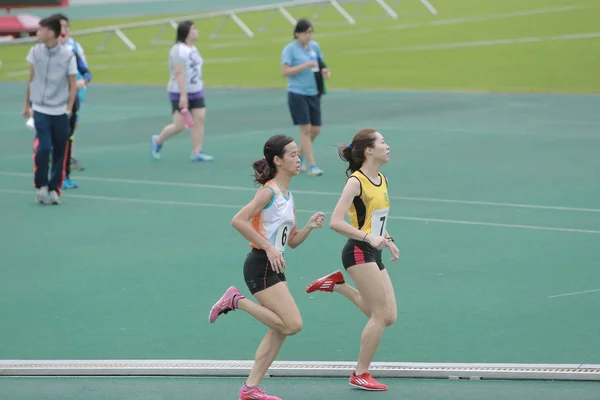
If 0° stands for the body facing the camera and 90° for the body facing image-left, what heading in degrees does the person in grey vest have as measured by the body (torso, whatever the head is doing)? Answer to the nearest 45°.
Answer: approximately 0°

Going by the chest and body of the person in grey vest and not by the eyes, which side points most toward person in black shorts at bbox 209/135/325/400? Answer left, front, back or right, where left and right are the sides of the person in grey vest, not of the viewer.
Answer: front

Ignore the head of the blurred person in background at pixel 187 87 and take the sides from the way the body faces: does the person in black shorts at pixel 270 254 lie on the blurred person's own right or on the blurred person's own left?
on the blurred person's own right

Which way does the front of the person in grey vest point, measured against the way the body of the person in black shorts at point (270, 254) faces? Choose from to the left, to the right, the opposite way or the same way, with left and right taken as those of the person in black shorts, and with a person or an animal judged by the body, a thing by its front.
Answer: to the right

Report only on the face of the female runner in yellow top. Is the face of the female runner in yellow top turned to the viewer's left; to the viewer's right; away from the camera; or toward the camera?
to the viewer's right

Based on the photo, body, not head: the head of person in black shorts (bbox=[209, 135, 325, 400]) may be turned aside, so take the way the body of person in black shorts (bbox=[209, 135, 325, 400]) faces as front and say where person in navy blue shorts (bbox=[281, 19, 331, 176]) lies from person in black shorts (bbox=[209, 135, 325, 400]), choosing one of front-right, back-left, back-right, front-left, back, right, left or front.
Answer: left

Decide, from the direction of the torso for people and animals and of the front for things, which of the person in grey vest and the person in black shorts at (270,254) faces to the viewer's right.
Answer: the person in black shorts

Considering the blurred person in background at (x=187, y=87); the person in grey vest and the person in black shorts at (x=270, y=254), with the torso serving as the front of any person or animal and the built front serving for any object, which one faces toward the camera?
the person in grey vest

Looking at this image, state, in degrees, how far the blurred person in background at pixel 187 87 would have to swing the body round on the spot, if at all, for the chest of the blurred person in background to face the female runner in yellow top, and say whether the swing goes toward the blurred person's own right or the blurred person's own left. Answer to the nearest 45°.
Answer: approximately 90° to the blurred person's own right

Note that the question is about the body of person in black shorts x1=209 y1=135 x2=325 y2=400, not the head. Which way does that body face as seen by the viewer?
to the viewer's right

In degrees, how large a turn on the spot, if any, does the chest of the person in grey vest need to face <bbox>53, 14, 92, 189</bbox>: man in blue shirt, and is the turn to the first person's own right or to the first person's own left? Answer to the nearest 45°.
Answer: approximately 180°

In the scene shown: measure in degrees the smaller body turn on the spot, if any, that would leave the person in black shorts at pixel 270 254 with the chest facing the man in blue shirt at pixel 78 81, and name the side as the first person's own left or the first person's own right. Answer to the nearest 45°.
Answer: approximately 135° to the first person's own left
